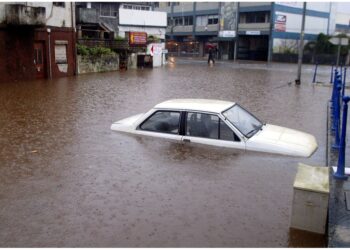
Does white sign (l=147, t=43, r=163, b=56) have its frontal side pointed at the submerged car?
yes

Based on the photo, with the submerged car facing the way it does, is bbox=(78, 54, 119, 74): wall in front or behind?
behind

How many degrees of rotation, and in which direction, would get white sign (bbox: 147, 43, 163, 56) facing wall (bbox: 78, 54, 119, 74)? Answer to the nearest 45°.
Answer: approximately 45° to its right

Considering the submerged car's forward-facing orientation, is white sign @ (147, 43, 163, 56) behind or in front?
behind

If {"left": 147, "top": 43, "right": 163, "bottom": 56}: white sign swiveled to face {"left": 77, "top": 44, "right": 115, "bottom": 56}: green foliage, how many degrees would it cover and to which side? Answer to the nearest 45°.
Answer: approximately 45° to its right

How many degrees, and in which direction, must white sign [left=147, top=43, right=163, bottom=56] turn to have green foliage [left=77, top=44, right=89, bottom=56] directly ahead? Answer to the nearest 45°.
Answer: approximately 45° to its right
